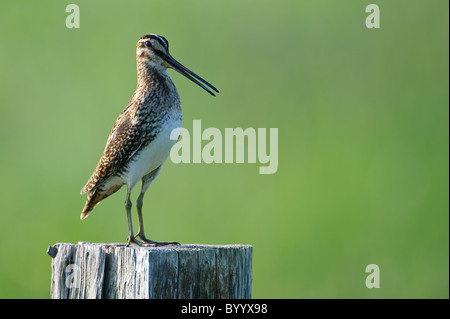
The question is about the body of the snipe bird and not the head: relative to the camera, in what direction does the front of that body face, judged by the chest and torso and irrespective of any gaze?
to the viewer's right
